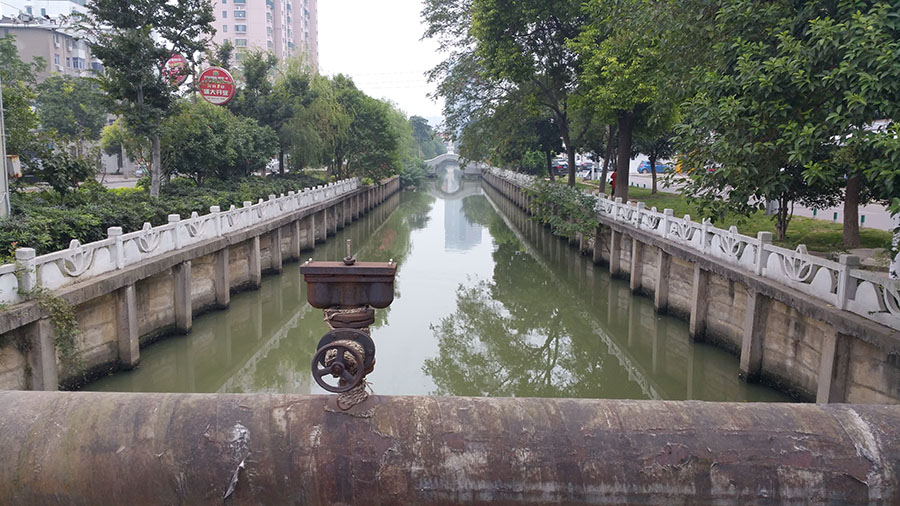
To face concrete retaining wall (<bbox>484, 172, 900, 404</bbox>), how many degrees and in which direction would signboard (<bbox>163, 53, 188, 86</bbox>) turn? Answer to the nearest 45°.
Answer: approximately 45° to its left

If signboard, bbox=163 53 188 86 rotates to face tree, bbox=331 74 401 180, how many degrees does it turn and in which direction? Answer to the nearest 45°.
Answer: approximately 135° to its left

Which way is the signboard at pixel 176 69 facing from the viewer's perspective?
toward the camera

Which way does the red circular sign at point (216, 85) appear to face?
toward the camera

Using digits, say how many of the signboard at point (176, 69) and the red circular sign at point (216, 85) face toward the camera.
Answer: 2

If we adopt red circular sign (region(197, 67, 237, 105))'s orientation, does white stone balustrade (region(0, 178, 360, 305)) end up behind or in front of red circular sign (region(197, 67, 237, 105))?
in front

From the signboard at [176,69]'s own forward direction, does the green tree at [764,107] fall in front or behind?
in front

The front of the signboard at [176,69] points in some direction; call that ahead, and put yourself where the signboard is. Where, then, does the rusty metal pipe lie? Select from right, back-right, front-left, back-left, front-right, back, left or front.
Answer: front

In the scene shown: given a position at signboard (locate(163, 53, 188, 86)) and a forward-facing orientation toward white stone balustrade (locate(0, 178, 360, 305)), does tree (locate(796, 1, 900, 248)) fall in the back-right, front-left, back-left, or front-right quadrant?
front-left

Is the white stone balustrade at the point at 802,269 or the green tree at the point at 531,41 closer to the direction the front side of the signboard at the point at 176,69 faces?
the white stone balustrade

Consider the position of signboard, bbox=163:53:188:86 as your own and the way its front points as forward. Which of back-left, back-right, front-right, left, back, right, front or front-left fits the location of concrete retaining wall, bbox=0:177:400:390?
front

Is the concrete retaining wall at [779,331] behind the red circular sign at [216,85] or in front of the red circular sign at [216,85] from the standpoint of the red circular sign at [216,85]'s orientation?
in front

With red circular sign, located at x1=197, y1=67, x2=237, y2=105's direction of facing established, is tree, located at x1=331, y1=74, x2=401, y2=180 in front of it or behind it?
behind

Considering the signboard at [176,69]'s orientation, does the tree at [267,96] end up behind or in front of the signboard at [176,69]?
behind

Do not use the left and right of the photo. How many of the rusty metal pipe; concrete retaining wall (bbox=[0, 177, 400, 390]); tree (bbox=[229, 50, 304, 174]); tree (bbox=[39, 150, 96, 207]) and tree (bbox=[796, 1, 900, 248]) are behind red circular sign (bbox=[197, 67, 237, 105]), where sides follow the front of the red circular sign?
1

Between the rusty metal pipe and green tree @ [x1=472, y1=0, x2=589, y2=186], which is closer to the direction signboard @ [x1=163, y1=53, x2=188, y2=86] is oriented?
the rusty metal pipe
